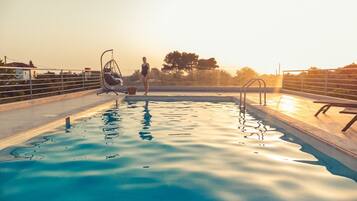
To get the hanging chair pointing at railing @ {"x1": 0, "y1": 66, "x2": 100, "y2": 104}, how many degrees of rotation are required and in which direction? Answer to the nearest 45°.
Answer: approximately 135° to its right

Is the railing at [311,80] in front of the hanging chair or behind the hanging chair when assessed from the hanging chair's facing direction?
in front

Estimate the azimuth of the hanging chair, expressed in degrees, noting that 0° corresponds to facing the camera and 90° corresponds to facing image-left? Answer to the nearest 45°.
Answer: approximately 315°

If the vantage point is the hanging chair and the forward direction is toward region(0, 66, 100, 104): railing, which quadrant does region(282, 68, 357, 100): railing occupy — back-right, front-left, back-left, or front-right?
back-left
